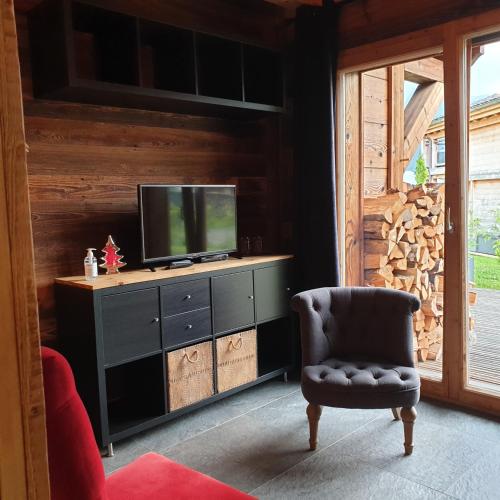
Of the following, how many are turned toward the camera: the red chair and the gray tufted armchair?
1

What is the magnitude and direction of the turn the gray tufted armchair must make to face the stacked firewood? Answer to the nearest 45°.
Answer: approximately 135° to its left

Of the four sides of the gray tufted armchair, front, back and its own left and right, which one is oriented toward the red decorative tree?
right

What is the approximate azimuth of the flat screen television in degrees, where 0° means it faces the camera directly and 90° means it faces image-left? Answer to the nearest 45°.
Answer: approximately 315°

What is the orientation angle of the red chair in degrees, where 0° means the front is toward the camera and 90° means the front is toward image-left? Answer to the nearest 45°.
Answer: approximately 225°

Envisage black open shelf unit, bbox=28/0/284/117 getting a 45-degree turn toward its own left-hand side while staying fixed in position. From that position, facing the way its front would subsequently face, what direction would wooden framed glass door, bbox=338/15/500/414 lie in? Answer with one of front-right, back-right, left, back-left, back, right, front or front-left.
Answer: front

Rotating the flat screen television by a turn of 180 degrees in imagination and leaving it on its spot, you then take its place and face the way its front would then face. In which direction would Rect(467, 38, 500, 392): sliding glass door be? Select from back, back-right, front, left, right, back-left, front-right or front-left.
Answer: back-right

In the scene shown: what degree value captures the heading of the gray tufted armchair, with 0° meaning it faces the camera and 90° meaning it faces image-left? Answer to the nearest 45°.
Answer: approximately 0°

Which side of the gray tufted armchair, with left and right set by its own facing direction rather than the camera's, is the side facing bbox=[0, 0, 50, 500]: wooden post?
front
